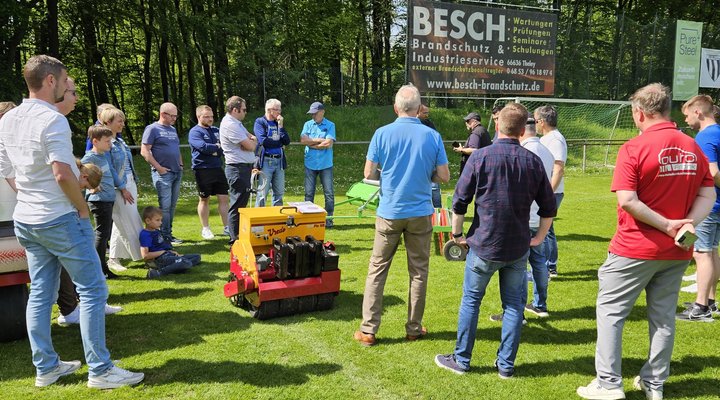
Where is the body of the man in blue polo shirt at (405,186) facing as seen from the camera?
away from the camera

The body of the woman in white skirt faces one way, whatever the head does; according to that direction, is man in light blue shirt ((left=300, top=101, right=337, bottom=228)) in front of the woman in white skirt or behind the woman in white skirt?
in front

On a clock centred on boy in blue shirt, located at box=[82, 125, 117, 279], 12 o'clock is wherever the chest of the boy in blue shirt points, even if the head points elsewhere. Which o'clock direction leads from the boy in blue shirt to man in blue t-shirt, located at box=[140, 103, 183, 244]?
The man in blue t-shirt is roughly at 10 o'clock from the boy in blue shirt.

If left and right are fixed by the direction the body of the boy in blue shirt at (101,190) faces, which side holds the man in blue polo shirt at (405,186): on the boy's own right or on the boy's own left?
on the boy's own right

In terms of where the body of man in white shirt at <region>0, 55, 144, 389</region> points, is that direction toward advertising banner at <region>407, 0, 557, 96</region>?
yes

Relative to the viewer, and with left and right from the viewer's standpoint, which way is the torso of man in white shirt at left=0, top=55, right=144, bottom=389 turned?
facing away from the viewer and to the right of the viewer

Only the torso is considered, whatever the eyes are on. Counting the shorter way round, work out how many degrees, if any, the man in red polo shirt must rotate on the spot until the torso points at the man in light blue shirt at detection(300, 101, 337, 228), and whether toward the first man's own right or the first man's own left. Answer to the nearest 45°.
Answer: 0° — they already face them

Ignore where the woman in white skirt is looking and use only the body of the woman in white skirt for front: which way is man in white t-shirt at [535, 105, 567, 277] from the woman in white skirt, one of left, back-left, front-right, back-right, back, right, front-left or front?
front-right

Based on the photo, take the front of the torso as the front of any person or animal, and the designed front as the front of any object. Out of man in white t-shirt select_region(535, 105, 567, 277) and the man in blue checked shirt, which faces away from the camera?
the man in blue checked shirt

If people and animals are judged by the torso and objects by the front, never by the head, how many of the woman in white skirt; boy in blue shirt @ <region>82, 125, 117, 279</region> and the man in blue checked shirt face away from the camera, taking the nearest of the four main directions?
1

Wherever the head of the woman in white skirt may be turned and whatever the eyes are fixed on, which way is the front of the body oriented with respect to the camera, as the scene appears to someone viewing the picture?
to the viewer's right

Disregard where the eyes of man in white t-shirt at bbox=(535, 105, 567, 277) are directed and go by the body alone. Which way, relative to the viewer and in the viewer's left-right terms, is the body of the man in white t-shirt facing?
facing to the left of the viewer

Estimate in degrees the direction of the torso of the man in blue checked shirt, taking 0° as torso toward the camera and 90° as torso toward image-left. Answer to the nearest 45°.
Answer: approximately 180°

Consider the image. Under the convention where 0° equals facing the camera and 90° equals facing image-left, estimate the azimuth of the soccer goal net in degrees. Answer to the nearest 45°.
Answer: approximately 0°

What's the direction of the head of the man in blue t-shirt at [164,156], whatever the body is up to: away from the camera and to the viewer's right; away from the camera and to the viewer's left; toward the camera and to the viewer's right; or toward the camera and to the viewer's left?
toward the camera and to the viewer's right

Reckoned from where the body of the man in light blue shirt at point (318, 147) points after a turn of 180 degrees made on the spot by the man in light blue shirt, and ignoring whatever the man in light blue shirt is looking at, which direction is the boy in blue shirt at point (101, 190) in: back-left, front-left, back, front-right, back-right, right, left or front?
back-left
